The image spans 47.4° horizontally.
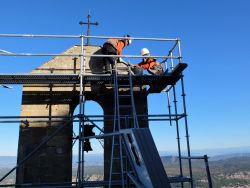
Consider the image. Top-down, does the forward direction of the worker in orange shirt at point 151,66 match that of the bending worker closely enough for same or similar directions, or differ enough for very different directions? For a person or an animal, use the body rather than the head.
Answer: very different directions

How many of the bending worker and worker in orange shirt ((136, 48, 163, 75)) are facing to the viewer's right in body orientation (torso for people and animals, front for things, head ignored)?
1

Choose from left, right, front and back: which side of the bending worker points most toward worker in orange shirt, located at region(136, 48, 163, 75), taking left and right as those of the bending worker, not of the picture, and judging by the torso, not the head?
front

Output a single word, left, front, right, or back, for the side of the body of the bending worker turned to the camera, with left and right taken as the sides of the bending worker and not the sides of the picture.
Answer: right

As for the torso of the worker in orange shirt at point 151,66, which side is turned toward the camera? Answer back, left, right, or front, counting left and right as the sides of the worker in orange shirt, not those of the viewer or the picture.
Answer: left

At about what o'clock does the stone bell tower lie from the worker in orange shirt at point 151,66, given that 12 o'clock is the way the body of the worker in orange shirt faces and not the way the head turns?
The stone bell tower is roughly at 12 o'clock from the worker in orange shirt.
